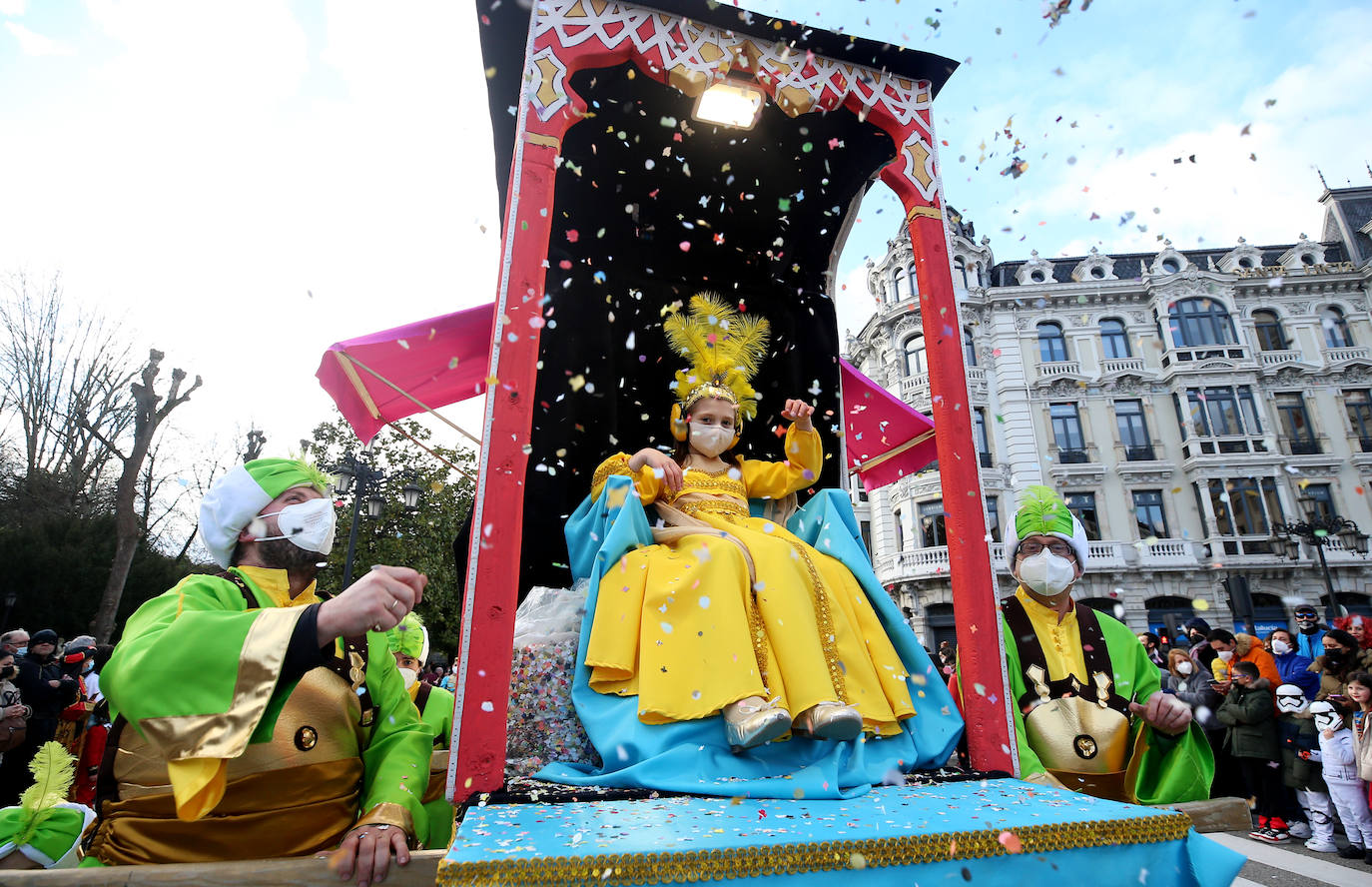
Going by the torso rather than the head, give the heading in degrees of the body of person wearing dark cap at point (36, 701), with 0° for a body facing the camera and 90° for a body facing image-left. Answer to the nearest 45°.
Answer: approximately 315°

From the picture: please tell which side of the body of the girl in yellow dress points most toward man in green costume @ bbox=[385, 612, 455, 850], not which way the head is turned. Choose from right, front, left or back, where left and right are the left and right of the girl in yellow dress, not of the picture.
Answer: right

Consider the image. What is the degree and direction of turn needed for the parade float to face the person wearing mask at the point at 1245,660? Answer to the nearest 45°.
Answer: approximately 135° to its left

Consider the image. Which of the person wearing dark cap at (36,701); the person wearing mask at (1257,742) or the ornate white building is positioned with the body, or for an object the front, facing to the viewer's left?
the person wearing mask at (1257,742)

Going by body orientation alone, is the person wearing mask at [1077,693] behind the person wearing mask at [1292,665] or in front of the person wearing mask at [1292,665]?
in front

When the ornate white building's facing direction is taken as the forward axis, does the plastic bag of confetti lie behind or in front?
in front
